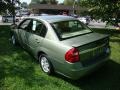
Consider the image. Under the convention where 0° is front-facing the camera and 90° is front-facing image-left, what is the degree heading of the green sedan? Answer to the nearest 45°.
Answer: approximately 135°

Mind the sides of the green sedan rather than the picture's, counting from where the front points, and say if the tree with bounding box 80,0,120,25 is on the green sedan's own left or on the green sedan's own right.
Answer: on the green sedan's own right
